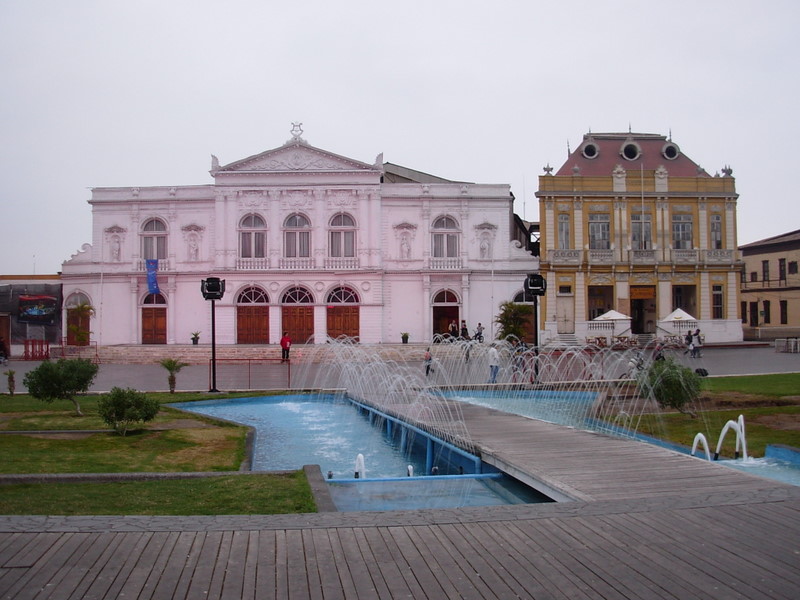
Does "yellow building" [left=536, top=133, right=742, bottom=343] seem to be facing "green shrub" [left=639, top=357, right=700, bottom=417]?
yes

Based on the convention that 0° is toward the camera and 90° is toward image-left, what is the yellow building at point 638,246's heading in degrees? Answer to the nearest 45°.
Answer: approximately 0°

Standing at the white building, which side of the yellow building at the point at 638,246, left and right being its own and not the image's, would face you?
right

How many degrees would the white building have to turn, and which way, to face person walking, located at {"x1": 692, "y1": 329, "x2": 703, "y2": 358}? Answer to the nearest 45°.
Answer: approximately 45° to its left

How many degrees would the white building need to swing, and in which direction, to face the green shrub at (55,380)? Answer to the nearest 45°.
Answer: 0° — it already faces it

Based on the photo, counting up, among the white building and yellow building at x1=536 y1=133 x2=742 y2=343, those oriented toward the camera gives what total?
2

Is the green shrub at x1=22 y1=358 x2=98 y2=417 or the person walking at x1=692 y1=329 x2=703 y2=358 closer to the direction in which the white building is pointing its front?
the green shrub

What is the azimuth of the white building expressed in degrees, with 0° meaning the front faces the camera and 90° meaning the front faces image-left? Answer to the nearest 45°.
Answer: approximately 0°

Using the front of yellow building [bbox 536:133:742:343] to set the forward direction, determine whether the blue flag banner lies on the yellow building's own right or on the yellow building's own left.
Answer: on the yellow building's own right
